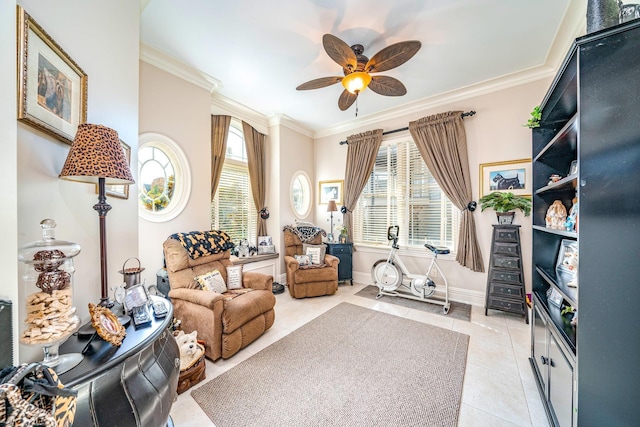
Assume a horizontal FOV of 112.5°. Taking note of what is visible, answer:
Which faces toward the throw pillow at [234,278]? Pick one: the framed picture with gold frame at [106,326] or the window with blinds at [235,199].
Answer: the window with blinds

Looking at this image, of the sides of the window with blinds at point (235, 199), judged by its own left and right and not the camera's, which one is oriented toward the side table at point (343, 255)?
left

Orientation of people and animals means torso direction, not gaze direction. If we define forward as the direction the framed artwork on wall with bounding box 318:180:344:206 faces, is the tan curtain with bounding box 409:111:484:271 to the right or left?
on its left

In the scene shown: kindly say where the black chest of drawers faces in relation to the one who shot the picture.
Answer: facing the viewer

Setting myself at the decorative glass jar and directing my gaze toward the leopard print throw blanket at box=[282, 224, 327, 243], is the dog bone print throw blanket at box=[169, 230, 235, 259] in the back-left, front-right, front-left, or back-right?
front-left

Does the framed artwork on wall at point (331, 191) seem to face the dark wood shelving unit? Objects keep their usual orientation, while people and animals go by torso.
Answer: no

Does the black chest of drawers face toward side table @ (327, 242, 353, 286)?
no

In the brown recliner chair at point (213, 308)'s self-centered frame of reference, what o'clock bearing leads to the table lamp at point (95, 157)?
The table lamp is roughly at 2 o'clock from the brown recliner chair.

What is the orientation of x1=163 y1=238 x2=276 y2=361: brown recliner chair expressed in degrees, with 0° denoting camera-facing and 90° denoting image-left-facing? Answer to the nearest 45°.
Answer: approximately 315°

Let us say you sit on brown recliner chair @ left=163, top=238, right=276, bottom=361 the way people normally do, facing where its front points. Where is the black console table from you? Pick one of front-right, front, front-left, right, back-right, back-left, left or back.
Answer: front-right

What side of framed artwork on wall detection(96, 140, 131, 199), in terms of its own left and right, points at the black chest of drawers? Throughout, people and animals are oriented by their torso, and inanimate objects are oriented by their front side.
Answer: front

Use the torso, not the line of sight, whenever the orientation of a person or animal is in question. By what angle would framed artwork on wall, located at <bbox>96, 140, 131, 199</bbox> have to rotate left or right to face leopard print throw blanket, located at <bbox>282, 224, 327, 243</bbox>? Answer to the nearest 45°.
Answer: approximately 90° to its left

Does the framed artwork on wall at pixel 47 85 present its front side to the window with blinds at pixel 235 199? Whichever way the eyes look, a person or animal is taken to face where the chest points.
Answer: no

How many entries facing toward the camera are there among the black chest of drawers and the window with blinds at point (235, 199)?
2

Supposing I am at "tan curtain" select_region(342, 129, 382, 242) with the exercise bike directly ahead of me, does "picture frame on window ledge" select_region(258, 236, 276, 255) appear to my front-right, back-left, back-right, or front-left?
back-right

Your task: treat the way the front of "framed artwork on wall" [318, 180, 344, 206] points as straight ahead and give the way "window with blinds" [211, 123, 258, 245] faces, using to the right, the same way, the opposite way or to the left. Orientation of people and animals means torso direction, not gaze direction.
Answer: to the left

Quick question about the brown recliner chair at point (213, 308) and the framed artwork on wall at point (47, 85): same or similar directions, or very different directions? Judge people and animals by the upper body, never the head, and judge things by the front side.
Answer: same or similar directions

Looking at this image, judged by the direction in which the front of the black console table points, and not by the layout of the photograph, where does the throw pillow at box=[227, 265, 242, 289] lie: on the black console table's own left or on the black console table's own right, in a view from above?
on the black console table's own left
